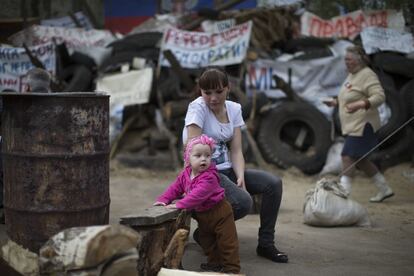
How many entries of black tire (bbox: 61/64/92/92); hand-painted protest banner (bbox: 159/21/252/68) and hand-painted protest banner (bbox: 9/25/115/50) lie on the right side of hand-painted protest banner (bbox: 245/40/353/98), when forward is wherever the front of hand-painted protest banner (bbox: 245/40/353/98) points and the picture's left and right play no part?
3

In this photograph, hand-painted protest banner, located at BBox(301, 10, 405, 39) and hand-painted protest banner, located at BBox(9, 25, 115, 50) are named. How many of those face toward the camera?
2

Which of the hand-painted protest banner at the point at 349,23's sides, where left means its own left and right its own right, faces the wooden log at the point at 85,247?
front

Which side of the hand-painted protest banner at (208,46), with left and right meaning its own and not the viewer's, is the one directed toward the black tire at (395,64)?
left

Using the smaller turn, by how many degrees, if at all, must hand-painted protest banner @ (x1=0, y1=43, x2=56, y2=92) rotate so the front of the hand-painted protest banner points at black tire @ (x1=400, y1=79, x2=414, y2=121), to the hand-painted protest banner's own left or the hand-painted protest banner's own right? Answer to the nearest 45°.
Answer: approximately 45° to the hand-painted protest banner's own left

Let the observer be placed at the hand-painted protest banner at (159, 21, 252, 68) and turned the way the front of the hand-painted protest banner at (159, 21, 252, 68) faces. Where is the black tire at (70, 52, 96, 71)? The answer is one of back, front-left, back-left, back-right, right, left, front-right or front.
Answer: right

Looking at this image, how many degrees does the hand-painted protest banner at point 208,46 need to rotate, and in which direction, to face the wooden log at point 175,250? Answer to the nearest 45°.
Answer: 0° — it already faces it

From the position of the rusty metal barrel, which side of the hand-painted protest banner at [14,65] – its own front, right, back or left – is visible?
front

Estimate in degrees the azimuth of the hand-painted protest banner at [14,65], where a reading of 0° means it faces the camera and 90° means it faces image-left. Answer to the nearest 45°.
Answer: approximately 0°

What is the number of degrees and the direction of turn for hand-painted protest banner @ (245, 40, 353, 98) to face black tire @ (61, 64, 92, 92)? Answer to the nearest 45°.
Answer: approximately 90° to its right

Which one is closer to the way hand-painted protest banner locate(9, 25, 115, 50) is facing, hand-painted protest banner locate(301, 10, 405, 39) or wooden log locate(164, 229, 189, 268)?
the wooden log

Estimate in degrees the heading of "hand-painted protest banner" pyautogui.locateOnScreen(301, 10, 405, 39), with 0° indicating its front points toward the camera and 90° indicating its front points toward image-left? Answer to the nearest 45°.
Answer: approximately 0°
